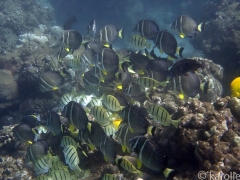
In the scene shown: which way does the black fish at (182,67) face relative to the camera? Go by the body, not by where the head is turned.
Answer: to the viewer's left

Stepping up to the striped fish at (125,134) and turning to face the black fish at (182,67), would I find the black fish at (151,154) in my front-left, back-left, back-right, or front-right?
back-right

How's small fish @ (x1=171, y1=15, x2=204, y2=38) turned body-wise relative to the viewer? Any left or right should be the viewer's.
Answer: facing to the left of the viewer

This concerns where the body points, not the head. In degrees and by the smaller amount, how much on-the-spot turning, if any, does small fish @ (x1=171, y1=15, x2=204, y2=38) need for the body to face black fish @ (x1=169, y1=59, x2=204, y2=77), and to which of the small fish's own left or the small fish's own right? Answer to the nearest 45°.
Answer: approximately 90° to the small fish's own left
